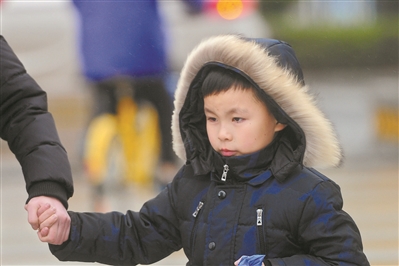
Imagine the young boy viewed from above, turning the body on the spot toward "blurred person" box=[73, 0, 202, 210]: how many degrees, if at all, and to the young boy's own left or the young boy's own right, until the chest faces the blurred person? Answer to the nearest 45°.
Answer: approximately 135° to the young boy's own right

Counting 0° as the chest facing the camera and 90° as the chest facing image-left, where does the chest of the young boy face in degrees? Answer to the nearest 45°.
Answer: approximately 45°

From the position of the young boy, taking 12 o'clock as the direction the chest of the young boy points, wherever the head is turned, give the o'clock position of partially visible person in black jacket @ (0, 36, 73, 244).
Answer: The partially visible person in black jacket is roughly at 2 o'clock from the young boy.

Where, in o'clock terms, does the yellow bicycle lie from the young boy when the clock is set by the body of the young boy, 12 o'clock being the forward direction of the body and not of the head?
The yellow bicycle is roughly at 4 o'clock from the young boy.

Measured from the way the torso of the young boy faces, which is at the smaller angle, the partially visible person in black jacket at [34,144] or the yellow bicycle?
the partially visible person in black jacket
